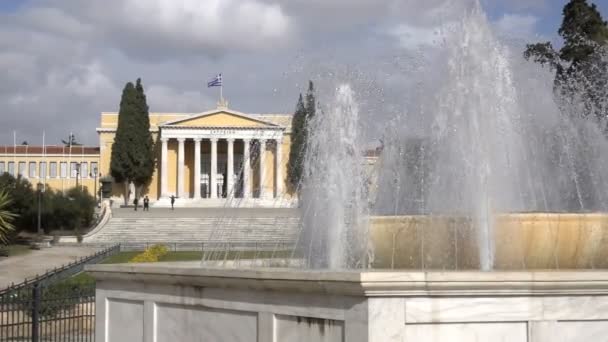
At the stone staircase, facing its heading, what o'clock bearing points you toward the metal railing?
The metal railing is roughly at 12 o'clock from the stone staircase.

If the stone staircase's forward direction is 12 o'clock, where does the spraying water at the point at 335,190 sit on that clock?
The spraying water is roughly at 12 o'clock from the stone staircase.

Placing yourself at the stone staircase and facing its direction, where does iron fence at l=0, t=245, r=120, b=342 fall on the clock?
The iron fence is roughly at 12 o'clock from the stone staircase.

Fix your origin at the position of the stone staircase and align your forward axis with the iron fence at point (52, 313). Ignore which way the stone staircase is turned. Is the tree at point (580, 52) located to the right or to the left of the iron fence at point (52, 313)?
left

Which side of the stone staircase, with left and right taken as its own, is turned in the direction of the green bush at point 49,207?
right

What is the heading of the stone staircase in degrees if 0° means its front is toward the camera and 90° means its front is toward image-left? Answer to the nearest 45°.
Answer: approximately 0°

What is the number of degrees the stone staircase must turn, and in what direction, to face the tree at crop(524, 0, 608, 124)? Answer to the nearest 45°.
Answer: approximately 45° to its left
